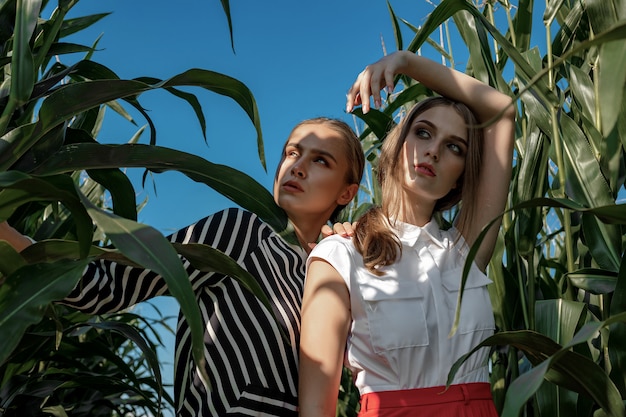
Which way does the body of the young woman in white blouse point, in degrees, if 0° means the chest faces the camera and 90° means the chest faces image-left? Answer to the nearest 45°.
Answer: approximately 315°

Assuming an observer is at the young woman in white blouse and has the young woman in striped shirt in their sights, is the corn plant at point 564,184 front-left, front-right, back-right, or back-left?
back-right
